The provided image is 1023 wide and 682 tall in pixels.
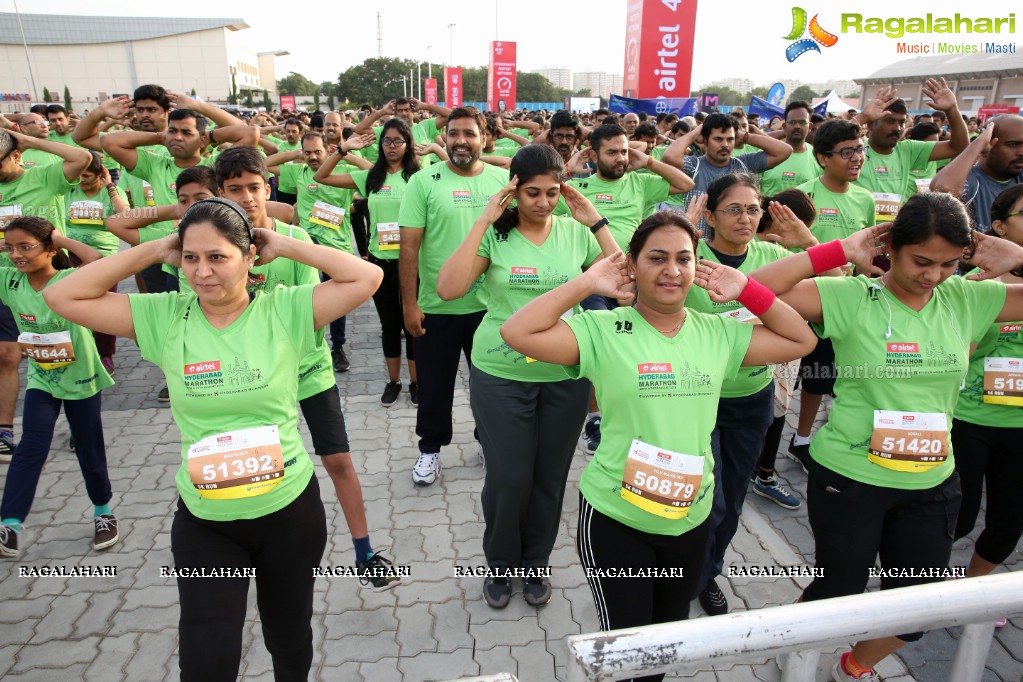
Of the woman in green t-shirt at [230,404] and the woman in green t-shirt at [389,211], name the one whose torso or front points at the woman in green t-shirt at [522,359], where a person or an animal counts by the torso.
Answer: the woman in green t-shirt at [389,211]

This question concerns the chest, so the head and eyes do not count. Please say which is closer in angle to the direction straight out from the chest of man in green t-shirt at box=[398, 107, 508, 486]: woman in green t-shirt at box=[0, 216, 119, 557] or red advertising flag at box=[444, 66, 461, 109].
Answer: the woman in green t-shirt

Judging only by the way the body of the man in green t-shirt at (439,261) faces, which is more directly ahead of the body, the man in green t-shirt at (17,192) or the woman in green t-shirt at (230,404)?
the woman in green t-shirt

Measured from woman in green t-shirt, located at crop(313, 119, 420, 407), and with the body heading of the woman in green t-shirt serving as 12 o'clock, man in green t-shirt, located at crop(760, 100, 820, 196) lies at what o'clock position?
The man in green t-shirt is roughly at 9 o'clock from the woman in green t-shirt.

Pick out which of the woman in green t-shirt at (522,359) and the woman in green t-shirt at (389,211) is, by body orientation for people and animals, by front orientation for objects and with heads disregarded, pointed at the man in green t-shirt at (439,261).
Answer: the woman in green t-shirt at (389,211)

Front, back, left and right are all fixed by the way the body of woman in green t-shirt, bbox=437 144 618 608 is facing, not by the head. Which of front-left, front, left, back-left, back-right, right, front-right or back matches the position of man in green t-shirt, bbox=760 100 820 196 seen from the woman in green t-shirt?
back-left

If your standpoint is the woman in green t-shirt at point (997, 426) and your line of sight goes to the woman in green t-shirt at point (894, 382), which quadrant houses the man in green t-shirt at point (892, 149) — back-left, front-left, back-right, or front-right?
back-right
